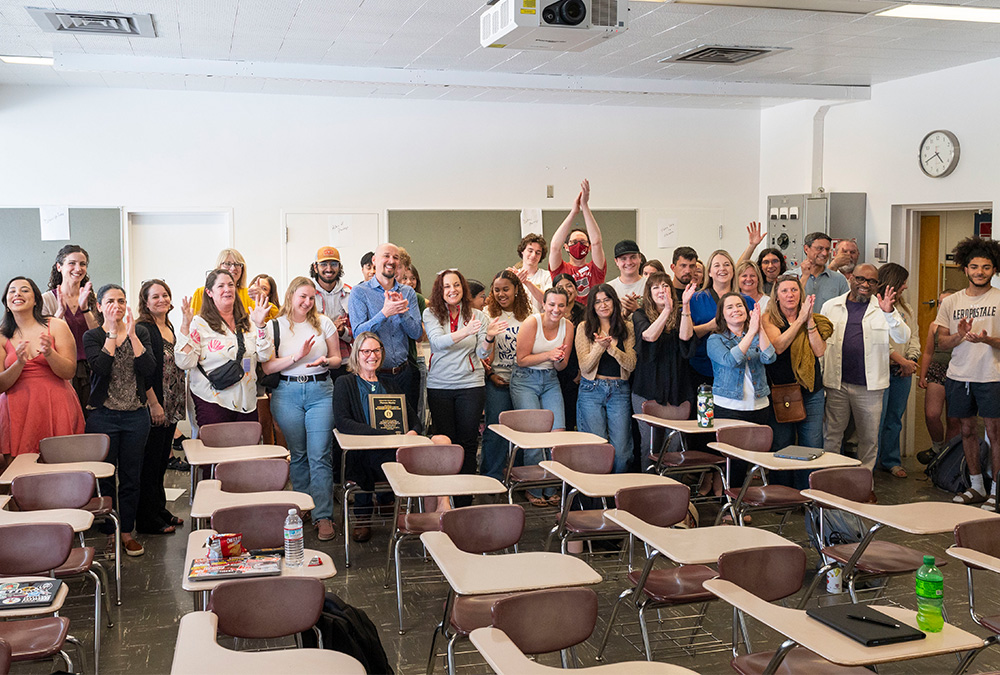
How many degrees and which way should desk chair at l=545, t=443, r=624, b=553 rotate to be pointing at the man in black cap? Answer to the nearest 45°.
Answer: approximately 135° to its left

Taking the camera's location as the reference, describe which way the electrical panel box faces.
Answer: facing the viewer and to the left of the viewer

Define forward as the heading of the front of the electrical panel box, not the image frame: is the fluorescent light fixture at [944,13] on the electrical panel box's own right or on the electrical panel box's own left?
on the electrical panel box's own left

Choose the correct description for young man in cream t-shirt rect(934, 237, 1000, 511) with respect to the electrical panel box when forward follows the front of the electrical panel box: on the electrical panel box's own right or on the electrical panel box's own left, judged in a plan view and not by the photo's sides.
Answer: on the electrical panel box's own left

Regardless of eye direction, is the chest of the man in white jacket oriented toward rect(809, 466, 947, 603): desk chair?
yes

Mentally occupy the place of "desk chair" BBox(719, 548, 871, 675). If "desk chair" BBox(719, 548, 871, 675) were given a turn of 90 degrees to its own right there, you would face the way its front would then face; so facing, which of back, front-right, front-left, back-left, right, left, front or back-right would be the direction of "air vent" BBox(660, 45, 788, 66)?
back-right

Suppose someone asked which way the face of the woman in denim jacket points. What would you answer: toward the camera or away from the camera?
toward the camera

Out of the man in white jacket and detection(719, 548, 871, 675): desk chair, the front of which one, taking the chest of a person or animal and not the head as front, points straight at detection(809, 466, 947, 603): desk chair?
the man in white jacket

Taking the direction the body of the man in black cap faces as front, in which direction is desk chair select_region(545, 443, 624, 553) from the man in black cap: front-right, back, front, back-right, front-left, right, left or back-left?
front

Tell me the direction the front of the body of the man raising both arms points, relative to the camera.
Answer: toward the camera

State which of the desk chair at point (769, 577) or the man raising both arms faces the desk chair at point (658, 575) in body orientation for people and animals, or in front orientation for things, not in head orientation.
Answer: the man raising both arms

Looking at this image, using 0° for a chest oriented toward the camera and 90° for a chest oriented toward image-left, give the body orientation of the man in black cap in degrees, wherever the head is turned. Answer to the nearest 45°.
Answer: approximately 0°
